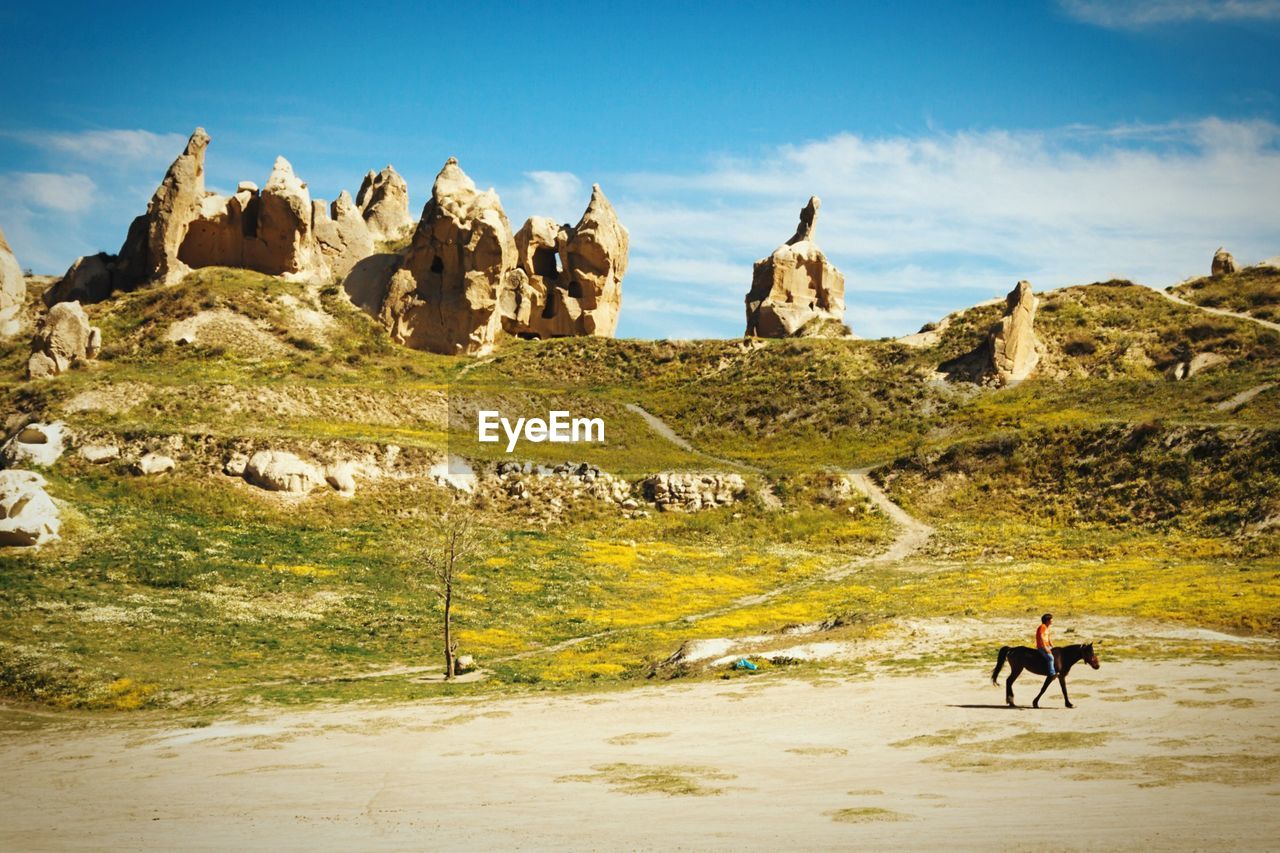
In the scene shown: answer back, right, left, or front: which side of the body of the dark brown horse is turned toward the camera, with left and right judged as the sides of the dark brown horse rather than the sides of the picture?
right
